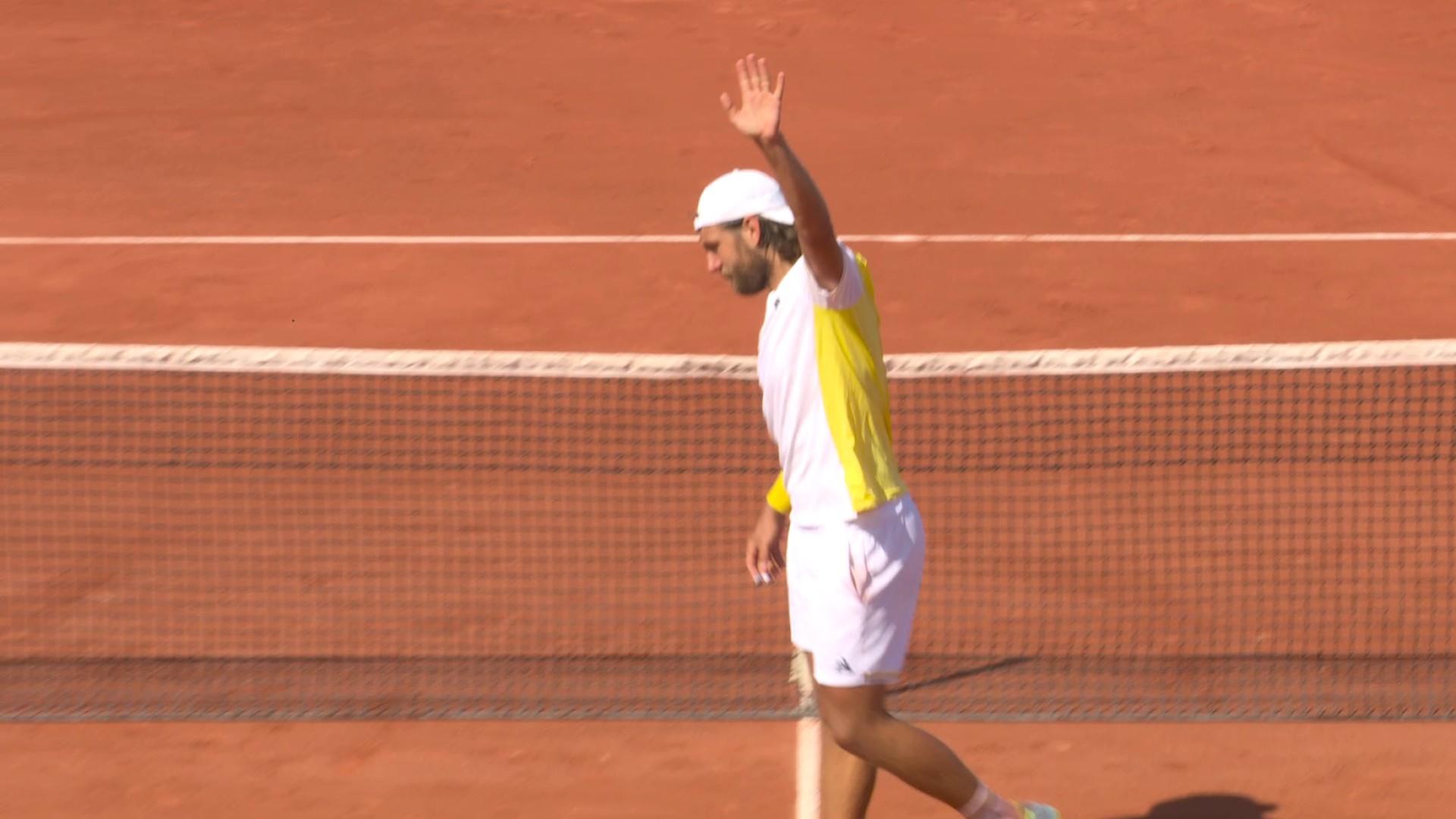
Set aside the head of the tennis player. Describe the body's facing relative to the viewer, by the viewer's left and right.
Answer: facing to the left of the viewer

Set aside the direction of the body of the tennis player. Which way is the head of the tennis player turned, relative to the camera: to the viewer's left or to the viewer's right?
to the viewer's left
